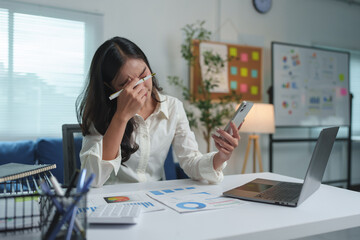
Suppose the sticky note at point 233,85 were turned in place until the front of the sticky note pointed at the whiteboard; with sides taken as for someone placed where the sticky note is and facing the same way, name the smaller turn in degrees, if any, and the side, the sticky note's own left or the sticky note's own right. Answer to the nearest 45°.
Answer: approximately 135° to the sticky note's own left

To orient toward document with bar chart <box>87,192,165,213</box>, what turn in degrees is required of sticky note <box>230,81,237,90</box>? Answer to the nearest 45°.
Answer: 0° — it already faces it

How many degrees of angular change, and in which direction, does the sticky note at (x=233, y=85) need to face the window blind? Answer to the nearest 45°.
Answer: approximately 45° to its right

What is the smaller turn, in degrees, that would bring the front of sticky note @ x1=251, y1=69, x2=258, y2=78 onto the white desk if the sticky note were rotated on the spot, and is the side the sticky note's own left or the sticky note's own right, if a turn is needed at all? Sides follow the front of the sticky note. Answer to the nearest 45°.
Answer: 0° — it already faces it

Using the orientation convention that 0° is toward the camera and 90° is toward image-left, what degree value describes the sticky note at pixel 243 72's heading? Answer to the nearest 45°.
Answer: approximately 0°

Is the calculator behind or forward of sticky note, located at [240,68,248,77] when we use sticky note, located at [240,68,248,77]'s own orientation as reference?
forward

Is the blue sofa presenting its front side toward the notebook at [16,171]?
yes

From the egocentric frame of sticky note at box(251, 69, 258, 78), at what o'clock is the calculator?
The calculator is roughly at 12 o'clock from the sticky note.

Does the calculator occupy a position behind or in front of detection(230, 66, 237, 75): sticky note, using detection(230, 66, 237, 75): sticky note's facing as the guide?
in front

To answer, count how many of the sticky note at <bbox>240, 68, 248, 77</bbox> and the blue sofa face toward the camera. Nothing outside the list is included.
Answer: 2
